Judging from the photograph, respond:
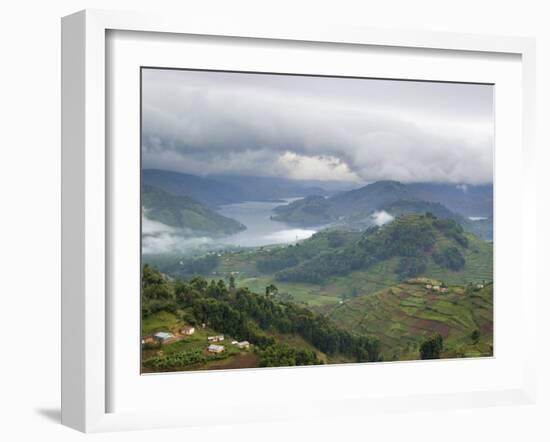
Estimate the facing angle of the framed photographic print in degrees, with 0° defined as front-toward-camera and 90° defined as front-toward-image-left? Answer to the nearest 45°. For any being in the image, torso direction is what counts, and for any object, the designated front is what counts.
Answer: approximately 315°
